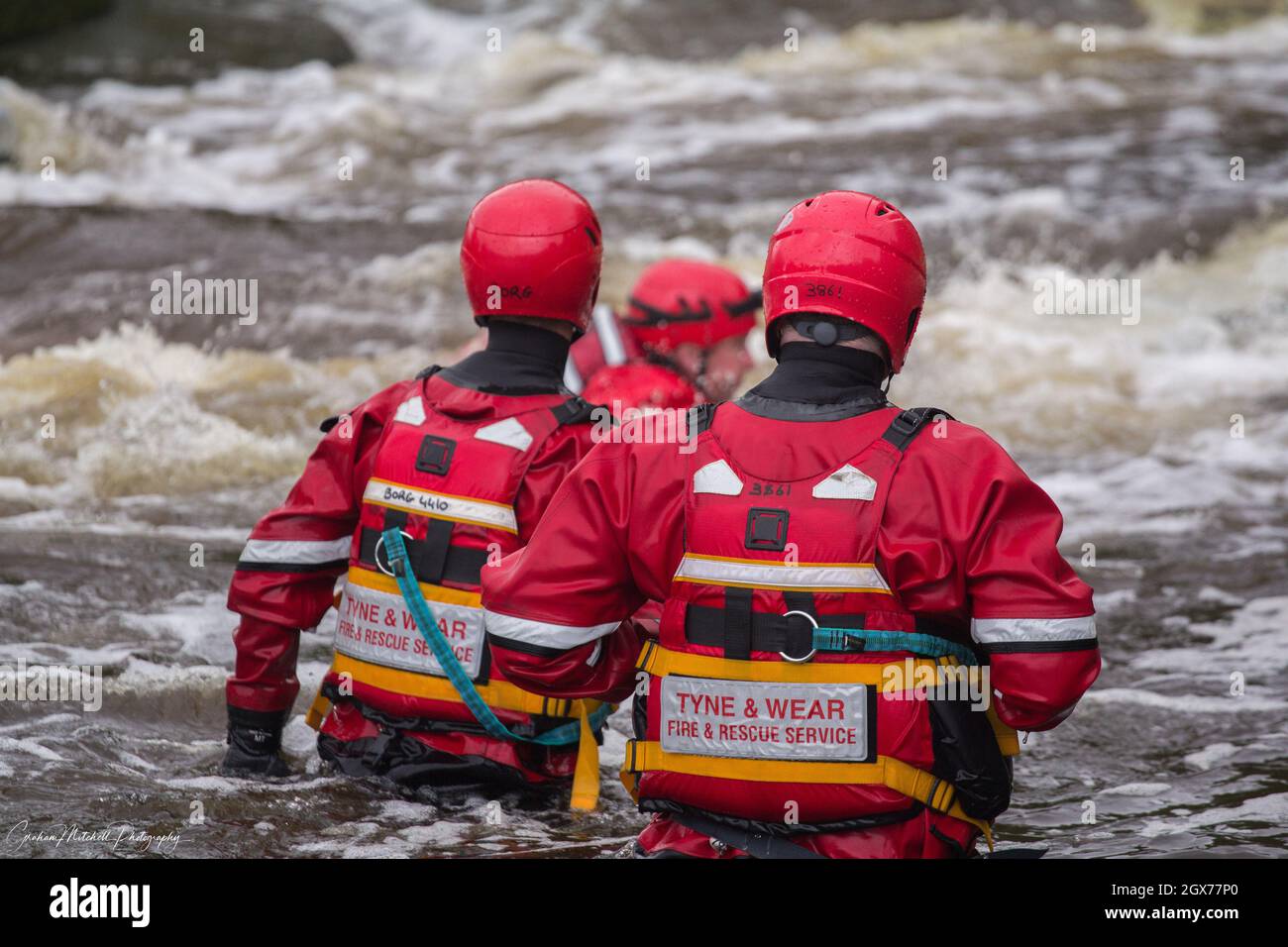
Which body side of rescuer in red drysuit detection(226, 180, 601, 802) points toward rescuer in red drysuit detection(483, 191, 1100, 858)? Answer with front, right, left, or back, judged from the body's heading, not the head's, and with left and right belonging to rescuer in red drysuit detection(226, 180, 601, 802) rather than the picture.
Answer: right

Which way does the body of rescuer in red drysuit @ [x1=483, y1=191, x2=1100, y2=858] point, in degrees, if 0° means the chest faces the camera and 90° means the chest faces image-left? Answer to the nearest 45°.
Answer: approximately 180°

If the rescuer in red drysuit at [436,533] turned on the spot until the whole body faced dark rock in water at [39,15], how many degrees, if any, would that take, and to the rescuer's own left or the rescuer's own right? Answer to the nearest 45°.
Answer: approximately 45° to the rescuer's own left

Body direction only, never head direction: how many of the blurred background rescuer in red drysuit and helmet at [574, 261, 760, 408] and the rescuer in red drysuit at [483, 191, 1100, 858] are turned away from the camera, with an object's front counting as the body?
1

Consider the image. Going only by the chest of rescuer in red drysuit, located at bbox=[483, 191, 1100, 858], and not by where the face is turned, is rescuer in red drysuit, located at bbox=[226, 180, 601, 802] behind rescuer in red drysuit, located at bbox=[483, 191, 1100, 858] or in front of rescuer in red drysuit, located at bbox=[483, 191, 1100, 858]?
in front

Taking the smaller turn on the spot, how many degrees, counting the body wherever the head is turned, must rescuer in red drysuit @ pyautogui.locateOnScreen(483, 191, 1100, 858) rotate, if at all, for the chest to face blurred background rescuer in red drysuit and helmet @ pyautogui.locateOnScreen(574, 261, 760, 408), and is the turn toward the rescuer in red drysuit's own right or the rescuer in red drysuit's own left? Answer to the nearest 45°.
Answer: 0° — they already face them

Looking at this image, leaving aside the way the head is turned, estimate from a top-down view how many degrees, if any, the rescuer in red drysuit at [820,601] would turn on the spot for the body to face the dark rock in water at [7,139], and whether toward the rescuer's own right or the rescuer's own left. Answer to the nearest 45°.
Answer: approximately 45° to the rescuer's own left
